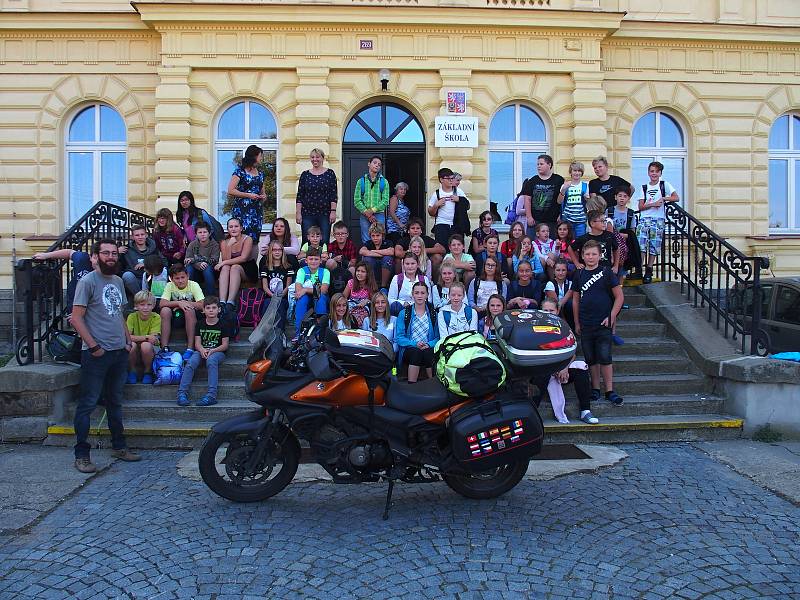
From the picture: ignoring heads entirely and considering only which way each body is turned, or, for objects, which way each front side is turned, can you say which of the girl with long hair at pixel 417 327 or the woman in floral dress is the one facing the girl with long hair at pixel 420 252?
the woman in floral dress

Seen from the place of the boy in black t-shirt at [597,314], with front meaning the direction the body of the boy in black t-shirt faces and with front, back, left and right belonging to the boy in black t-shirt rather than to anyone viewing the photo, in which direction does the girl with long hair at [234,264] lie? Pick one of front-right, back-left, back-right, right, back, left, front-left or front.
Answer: right

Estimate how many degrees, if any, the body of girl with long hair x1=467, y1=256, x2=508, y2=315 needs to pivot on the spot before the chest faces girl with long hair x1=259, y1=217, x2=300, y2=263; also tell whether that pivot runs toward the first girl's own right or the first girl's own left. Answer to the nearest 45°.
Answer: approximately 90° to the first girl's own right

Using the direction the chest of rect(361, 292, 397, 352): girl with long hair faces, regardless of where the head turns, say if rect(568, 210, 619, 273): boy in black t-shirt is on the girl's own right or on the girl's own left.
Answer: on the girl's own left

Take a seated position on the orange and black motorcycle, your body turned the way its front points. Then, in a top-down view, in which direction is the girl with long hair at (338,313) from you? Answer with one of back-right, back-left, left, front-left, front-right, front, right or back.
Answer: right

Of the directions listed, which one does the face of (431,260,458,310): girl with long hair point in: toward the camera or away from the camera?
toward the camera

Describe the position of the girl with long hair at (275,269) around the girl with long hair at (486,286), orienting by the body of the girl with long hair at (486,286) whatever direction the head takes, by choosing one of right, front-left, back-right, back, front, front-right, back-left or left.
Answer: right

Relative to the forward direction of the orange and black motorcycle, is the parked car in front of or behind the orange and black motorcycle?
behind

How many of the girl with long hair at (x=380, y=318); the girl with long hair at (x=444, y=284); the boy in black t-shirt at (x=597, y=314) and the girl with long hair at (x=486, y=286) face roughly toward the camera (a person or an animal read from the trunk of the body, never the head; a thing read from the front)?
4

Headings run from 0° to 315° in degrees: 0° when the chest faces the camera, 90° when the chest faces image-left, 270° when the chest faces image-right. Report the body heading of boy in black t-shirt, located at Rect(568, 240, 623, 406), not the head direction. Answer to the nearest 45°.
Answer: approximately 0°

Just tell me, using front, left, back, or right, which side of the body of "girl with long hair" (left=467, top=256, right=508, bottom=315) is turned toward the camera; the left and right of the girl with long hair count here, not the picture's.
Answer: front

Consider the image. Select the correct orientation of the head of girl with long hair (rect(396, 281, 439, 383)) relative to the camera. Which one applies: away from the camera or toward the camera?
toward the camera

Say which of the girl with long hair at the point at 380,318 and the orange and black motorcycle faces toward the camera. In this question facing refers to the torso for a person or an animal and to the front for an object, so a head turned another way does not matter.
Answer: the girl with long hair

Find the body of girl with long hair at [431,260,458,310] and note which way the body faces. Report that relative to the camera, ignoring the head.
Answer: toward the camera

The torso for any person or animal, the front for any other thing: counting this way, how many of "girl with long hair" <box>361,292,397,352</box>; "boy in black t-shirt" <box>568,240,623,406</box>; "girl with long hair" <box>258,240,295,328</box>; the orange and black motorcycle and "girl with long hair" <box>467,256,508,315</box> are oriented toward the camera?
4

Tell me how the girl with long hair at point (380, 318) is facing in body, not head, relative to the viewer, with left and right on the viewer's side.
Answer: facing the viewer

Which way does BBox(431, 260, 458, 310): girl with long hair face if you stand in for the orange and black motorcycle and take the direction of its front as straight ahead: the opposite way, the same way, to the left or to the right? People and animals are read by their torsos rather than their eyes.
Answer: to the left

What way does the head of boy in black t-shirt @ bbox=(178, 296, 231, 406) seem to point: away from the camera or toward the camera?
toward the camera
